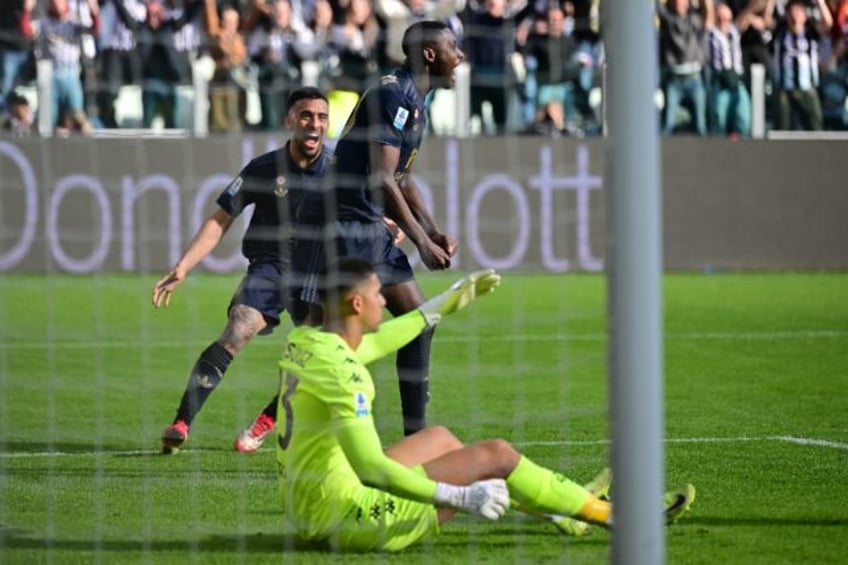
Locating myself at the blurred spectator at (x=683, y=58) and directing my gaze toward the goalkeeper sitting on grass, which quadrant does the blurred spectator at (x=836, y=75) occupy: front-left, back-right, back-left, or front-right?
back-left

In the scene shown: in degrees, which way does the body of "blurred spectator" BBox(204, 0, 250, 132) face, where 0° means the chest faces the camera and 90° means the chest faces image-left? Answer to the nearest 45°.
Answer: approximately 0°

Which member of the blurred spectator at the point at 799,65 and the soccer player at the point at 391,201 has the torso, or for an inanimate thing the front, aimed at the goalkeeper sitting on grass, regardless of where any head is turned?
the blurred spectator

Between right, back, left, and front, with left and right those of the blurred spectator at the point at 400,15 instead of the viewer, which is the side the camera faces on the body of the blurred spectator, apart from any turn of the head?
front

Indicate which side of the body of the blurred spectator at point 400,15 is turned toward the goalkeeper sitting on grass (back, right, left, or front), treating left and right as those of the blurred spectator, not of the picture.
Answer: front
